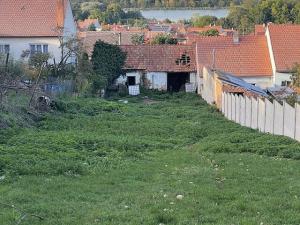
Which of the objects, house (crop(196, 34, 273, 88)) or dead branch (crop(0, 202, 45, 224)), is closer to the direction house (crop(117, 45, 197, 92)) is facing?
the dead branch

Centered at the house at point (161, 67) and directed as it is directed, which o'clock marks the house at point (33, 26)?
the house at point (33, 26) is roughly at 3 o'clock from the house at point (161, 67).

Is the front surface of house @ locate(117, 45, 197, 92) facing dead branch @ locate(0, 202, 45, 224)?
yes

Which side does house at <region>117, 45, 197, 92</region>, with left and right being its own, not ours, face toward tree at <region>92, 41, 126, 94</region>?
right

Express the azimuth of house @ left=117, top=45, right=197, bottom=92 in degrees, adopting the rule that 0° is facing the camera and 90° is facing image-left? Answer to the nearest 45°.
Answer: approximately 0°

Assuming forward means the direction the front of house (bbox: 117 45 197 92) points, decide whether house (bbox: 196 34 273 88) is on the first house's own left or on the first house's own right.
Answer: on the first house's own left

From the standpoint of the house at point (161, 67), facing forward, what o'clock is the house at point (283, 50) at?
the house at point (283, 50) is roughly at 9 o'clock from the house at point (161, 67).

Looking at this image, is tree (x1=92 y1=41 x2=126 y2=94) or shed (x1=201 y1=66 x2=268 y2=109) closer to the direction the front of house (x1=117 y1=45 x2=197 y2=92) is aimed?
the shed

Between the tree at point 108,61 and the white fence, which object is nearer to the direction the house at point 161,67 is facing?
the white fence

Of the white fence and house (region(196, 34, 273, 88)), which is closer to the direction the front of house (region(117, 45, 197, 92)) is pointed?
the white fence
